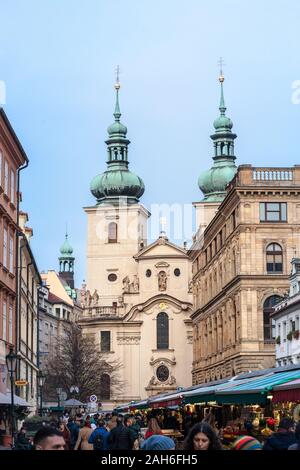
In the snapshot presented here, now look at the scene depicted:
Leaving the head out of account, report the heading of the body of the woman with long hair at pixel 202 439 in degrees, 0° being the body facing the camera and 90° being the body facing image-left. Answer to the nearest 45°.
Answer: approximately 0°

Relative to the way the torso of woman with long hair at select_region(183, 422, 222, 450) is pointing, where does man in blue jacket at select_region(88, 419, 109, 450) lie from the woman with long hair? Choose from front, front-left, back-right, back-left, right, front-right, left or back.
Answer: back
